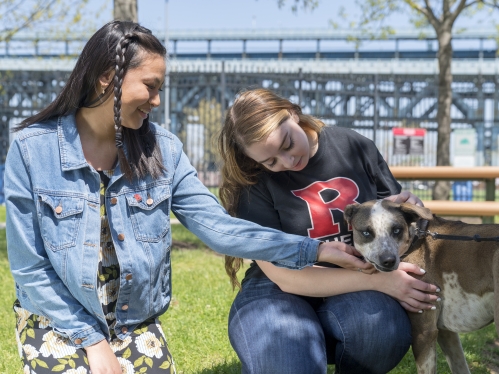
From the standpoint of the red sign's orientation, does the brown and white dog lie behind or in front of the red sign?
in front

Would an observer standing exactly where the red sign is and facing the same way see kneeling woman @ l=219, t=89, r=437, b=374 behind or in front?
in front

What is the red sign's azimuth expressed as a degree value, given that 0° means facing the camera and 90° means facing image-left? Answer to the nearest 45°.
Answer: approximately 0°

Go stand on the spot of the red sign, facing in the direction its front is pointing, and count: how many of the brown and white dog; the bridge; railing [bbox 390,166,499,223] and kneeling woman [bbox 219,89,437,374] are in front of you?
3

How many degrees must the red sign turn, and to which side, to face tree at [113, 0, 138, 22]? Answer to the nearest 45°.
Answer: approximately 45° to its right

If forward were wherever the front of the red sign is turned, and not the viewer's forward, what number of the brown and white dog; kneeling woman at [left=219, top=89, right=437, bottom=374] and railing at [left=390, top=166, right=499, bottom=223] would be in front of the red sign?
3

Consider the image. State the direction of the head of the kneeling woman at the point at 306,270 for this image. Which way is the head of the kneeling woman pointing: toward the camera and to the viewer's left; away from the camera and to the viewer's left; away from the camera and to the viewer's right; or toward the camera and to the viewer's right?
toward the camera and to the viewer's right

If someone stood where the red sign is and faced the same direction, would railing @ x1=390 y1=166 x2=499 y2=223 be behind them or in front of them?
in front
